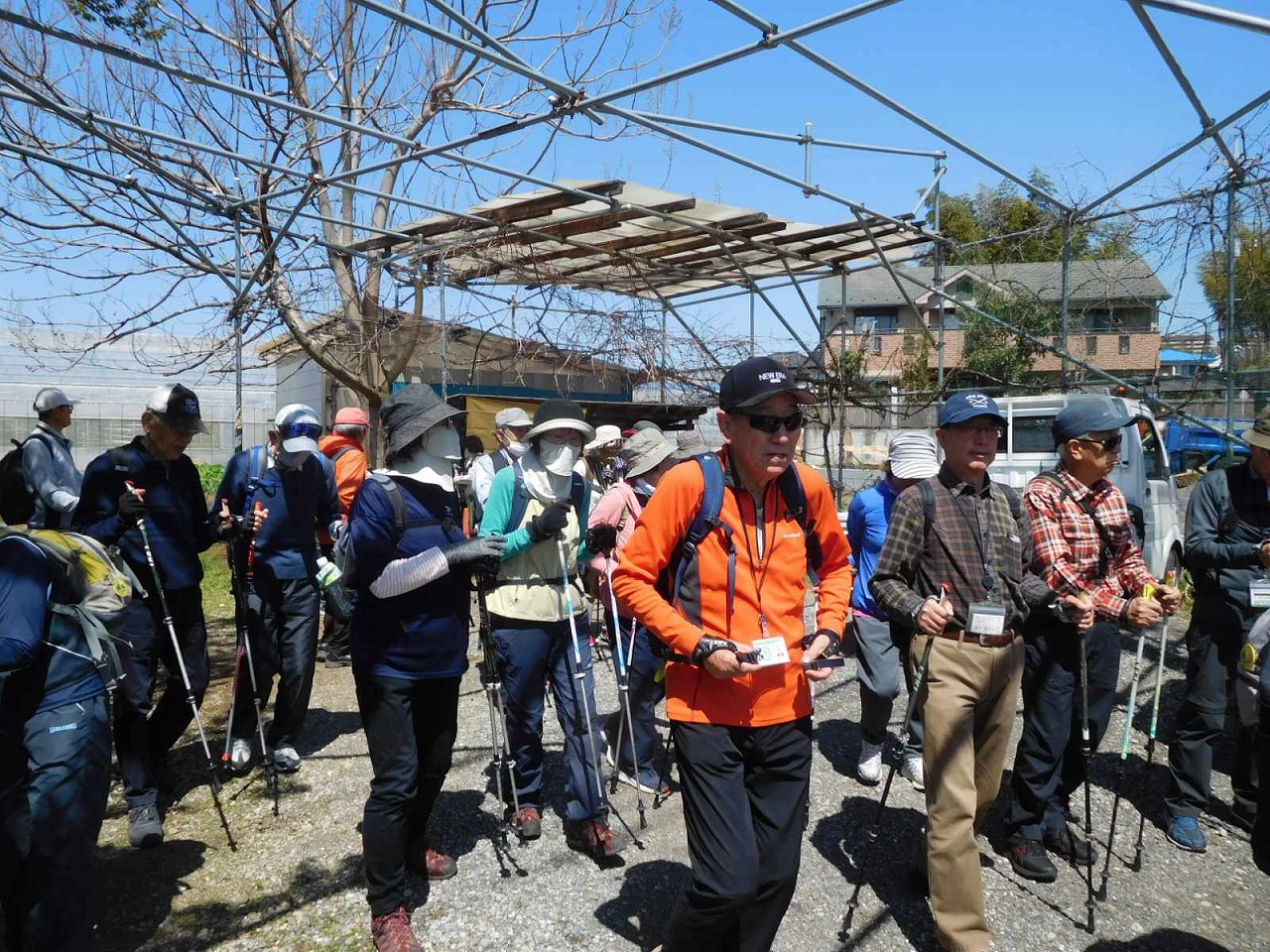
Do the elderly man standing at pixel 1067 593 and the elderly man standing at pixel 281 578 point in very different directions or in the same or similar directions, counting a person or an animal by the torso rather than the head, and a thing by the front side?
same or similar directions

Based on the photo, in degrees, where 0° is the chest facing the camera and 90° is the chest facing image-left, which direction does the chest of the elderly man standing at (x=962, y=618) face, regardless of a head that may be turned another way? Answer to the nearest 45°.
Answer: approximately 315°

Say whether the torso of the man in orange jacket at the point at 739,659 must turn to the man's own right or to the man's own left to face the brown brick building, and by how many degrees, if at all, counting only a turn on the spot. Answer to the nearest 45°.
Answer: approximately 135° to the man's own left

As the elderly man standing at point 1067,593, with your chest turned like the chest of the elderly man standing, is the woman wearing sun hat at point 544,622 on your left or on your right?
on your right

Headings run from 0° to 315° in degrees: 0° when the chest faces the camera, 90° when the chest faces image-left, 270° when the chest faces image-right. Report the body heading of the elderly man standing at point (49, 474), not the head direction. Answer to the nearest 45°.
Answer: approximately 270°

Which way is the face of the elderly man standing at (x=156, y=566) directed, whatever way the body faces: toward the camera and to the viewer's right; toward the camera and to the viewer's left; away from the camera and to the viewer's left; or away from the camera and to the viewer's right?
toward the camera and to the viewer's right

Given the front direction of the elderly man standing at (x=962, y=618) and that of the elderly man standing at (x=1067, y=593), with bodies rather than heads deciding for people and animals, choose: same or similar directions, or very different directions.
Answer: same or similar directions

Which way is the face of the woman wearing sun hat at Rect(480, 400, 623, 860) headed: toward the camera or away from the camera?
toward the camera

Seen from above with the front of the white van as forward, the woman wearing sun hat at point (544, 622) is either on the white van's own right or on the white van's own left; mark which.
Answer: on the white van's own right

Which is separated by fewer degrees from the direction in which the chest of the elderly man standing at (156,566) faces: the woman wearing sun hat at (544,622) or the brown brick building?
the woman wearing sun hat

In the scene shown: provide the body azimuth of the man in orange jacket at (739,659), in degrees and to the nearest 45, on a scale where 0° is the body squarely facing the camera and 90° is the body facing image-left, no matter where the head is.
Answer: approximately 315°

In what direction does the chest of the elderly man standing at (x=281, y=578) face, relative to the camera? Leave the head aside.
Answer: toward the camera

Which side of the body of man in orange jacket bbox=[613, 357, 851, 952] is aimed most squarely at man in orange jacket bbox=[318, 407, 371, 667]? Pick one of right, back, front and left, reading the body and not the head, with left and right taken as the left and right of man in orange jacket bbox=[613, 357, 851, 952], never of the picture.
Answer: back
